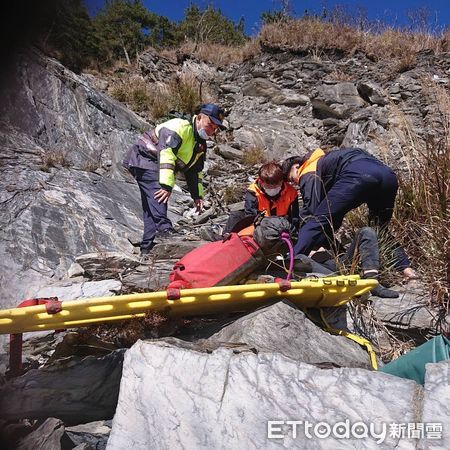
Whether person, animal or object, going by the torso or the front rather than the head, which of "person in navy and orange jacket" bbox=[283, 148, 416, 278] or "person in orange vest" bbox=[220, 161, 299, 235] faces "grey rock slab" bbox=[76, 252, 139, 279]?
"person in navy and orange jacket" bbox=[283, 148, 416, 278]

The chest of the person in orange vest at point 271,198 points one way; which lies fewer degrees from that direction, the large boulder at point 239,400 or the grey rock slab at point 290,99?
the large boulder

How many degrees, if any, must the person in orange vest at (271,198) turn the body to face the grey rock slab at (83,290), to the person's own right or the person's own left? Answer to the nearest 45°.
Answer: approximately 90° to the person's own right

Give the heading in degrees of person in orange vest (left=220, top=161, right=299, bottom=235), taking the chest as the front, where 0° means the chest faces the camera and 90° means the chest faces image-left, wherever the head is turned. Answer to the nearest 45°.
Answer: approximately 0°

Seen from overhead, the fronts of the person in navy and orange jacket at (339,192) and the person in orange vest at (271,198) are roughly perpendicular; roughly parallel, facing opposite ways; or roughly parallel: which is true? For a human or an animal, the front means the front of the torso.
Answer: roughly perpendicular

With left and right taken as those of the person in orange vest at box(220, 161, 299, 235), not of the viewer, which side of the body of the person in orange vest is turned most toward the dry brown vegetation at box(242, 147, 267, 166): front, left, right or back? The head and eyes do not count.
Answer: back

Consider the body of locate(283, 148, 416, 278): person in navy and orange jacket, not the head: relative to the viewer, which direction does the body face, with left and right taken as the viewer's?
facing to the left of the viewer

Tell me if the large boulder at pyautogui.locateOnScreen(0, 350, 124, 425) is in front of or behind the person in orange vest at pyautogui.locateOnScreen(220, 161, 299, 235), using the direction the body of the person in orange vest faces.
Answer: in front

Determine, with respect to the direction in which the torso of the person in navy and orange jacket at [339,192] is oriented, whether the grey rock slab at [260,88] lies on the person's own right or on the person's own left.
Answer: on the person's own right

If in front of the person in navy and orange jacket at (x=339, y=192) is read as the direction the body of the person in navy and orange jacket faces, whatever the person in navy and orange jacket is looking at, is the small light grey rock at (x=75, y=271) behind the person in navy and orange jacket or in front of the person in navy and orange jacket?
in front

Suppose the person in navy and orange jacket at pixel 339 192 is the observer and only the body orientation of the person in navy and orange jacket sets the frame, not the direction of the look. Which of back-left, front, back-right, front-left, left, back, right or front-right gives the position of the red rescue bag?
front-left

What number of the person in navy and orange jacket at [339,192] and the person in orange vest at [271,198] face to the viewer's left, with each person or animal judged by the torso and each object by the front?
1
